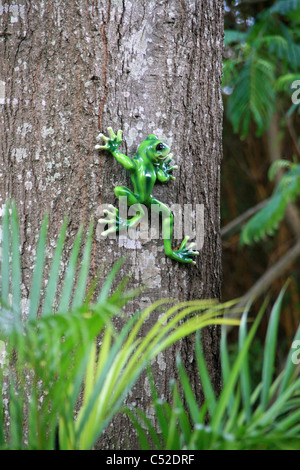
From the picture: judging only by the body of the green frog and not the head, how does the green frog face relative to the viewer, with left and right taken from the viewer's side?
facing away from the viewer and to the right of the viewer

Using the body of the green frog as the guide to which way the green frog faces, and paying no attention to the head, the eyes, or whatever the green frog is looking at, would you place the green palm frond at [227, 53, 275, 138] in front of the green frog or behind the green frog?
in front

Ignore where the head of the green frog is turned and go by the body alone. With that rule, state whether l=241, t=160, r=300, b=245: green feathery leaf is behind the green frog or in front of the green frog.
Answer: in front
